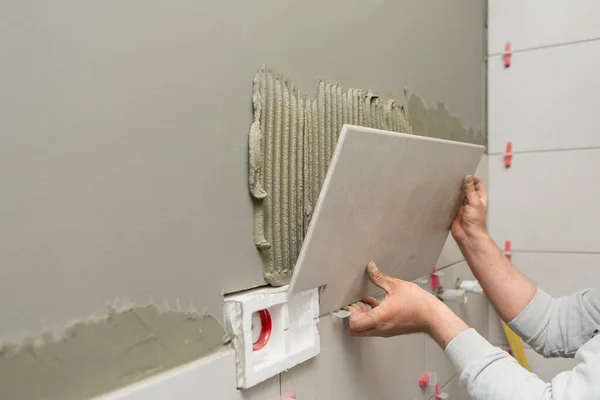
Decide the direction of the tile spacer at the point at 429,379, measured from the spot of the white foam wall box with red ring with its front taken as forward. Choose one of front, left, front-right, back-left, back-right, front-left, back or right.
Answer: left

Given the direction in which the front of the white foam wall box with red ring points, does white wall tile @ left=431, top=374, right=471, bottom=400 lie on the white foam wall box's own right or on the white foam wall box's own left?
on the white foam wall box's own left

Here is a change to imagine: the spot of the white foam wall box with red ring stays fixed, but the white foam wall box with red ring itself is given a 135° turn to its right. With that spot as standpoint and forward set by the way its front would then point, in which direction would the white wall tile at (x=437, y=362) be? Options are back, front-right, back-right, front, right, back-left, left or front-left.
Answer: back-right

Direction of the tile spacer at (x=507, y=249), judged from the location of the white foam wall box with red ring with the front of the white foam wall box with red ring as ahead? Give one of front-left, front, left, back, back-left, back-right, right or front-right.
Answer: left

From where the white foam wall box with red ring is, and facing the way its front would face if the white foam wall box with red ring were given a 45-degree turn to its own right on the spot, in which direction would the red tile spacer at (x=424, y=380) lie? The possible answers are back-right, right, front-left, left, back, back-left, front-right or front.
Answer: back-left

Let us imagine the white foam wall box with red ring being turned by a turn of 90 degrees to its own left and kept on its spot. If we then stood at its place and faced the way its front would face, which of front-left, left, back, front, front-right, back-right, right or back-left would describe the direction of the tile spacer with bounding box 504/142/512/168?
front

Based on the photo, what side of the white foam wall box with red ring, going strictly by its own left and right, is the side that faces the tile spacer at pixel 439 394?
left

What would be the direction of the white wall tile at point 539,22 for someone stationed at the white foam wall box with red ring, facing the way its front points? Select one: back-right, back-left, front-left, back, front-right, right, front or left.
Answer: left

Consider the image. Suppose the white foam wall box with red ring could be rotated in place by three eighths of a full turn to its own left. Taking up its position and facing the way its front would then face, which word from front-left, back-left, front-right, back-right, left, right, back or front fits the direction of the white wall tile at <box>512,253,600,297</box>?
front-right

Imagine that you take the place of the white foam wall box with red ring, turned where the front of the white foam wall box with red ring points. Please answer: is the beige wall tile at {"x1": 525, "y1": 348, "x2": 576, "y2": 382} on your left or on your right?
on your left

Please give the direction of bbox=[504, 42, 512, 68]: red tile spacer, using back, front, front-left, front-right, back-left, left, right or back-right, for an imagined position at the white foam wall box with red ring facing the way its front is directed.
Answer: left
